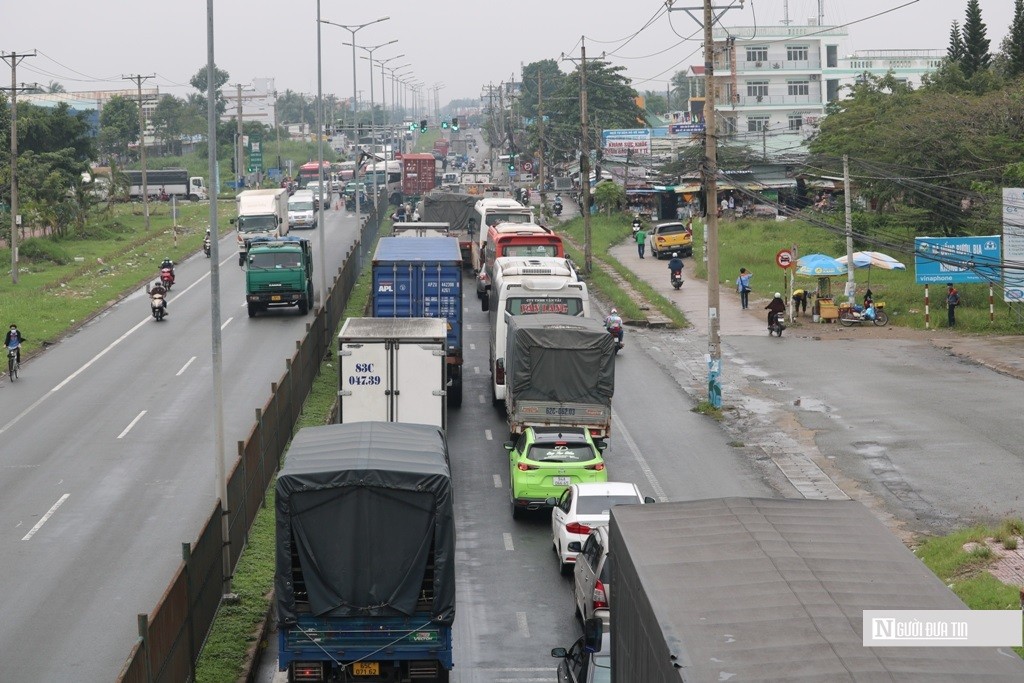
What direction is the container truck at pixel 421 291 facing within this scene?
away from the camera

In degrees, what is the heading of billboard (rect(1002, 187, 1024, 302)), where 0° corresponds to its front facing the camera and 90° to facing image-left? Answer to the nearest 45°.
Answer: approximately 0°

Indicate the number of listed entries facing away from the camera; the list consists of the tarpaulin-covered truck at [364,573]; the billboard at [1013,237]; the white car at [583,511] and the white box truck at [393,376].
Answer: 3

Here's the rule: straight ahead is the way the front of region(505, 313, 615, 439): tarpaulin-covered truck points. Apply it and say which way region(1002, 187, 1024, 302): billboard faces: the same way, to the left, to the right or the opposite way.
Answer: the opposite way

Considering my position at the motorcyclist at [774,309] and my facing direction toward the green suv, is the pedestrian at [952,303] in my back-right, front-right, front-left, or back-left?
back-left

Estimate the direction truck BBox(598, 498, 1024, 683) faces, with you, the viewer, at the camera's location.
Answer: facing away from the viewer and to the left of the viewer

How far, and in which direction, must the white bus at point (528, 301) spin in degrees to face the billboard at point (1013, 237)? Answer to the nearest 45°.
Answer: approximately 45° to its right

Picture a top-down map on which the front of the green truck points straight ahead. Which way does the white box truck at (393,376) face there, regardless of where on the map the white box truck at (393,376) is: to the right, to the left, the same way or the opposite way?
the opposite way

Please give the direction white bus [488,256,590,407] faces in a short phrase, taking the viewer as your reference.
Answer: facing away from the viewer

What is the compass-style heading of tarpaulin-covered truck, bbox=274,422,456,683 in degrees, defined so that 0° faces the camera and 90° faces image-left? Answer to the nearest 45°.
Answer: approximately 180°

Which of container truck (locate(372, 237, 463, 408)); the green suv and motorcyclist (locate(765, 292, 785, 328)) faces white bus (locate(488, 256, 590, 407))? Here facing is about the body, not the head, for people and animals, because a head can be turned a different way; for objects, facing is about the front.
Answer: the green suv
